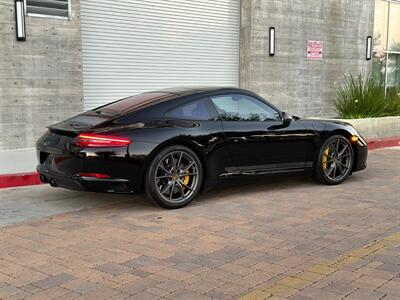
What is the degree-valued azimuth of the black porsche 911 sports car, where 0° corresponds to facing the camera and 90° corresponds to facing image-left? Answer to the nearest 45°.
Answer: approximately 225°

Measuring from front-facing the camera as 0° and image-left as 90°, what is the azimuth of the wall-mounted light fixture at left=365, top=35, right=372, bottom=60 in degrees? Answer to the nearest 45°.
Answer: approximately 315°

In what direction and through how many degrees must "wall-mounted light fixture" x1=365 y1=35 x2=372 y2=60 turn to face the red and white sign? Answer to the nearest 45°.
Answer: approximately 90° to its right

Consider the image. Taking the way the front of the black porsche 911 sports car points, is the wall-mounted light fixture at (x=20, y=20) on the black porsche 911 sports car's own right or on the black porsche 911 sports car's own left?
on the black porsche 911 sports car's own left

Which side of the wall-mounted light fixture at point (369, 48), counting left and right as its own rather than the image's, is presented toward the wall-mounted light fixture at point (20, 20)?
right

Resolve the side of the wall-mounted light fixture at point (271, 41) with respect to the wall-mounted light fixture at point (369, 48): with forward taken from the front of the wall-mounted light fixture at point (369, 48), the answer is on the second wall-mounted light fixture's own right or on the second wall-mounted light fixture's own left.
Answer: on the second wall-mounted light fixture's own right

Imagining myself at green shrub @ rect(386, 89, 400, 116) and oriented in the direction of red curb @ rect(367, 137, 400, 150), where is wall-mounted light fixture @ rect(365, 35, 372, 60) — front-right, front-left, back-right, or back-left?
back-right

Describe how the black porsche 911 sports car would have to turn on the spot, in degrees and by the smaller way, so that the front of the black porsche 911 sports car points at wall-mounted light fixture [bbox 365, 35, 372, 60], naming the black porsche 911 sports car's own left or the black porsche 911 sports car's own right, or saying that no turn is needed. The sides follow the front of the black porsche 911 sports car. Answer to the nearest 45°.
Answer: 0° — it already faces it

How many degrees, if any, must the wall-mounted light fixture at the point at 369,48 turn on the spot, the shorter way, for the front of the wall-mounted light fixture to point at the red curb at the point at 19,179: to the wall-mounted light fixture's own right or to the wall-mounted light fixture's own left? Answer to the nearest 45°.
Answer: approximately 45° to the wall-mounted light fixture's own right

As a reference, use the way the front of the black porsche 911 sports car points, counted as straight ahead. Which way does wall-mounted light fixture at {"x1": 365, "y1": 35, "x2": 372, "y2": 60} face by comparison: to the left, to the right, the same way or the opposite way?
to the right
